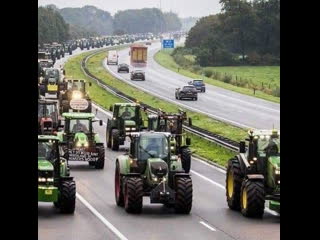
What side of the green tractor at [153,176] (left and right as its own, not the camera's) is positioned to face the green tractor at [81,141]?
back

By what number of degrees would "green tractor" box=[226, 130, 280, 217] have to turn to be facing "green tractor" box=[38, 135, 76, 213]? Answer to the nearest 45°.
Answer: approximately 135° to its right

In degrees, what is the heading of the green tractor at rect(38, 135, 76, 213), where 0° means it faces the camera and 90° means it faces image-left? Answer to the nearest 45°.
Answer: approximately 0°

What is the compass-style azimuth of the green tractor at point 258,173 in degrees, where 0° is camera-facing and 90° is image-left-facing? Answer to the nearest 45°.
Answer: approximately 315°

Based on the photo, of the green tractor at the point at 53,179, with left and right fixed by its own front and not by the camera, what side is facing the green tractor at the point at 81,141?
back

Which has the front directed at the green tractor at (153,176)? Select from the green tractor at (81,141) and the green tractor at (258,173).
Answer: the green tractor at (81,141)

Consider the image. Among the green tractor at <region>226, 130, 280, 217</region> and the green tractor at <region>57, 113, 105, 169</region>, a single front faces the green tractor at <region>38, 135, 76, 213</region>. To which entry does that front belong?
the green tractor at <region>57, 113, 105, 169</region>

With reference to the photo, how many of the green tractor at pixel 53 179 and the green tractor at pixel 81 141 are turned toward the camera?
2

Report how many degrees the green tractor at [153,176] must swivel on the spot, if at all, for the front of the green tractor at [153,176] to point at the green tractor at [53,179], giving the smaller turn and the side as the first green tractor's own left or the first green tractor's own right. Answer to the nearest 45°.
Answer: approximately 90° to the first green tractor's own right

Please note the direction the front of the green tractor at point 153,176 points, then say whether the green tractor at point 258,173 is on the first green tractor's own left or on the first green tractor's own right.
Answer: on the first green tractor's own left

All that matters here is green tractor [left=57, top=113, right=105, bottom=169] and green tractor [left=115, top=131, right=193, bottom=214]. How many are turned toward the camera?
2
